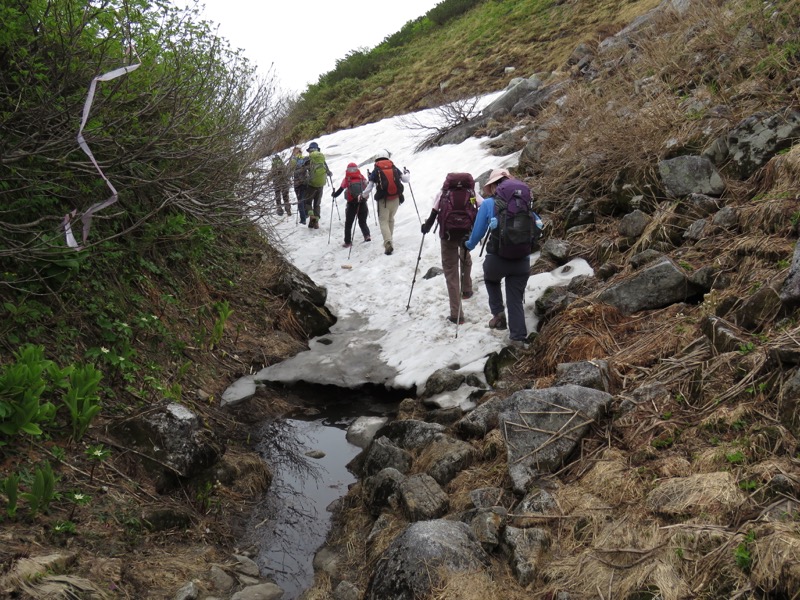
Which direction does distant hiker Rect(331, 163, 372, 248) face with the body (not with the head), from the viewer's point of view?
away from the camera

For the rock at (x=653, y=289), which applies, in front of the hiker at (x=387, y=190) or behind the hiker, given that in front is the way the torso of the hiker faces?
behind

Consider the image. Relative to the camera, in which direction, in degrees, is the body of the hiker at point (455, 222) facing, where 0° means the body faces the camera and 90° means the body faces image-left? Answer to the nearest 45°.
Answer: approximately 180°

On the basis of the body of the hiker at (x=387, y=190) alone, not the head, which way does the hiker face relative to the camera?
away from the camera

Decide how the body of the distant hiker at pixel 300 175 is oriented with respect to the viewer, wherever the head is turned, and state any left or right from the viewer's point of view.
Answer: facing away from the viewer

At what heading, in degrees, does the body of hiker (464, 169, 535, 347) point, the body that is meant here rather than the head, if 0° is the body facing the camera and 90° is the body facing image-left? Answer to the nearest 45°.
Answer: approximately 135°

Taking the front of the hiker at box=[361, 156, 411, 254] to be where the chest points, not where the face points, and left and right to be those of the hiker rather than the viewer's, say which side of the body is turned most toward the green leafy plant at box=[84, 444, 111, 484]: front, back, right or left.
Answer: back
